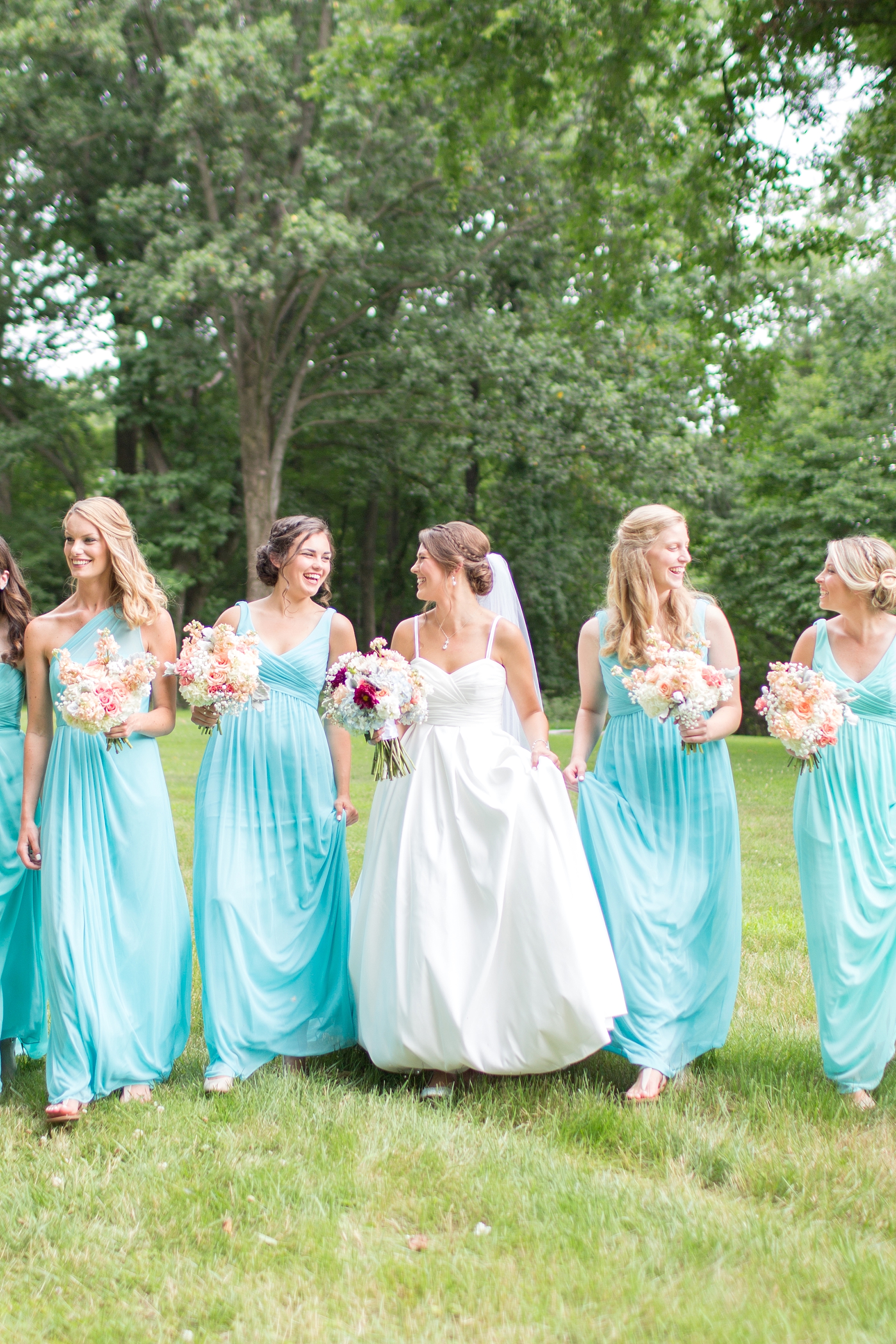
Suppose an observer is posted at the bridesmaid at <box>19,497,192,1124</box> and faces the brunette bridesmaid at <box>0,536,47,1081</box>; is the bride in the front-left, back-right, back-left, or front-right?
back-right

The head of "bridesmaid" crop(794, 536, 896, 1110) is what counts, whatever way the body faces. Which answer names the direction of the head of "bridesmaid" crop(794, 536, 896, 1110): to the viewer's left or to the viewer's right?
to the viewer's left

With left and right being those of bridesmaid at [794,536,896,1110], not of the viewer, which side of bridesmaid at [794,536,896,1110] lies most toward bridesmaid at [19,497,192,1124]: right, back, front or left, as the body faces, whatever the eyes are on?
right

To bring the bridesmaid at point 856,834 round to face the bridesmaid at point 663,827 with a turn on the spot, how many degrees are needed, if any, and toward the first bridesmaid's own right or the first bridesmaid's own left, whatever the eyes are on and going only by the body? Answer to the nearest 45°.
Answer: approximately 90° to the first bridesmaid's own right

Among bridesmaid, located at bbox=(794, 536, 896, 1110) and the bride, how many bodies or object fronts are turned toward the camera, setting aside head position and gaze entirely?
2

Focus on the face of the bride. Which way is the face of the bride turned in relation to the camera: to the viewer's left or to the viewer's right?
to the viewer's left

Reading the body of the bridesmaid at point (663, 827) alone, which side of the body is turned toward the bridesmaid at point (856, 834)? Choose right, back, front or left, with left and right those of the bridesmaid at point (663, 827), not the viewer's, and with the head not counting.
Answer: left

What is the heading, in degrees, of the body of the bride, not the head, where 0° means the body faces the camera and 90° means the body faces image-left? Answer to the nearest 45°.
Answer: approximately 0°

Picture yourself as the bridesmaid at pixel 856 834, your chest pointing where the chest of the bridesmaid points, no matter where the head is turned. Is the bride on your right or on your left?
on your right

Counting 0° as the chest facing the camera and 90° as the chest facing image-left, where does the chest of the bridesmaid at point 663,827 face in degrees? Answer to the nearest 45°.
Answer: approximately 0°
